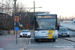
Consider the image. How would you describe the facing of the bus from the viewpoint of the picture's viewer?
facing the viewer
